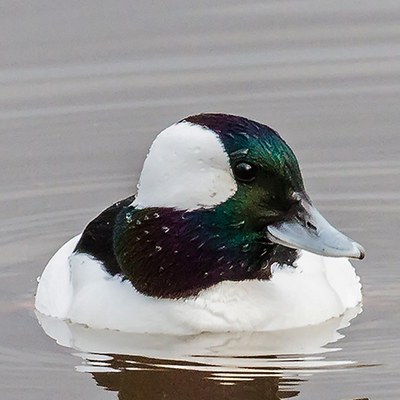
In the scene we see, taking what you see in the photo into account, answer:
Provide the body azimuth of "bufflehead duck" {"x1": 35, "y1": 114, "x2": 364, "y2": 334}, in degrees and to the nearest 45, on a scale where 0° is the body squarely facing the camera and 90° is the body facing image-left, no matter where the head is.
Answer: approximately 315°
